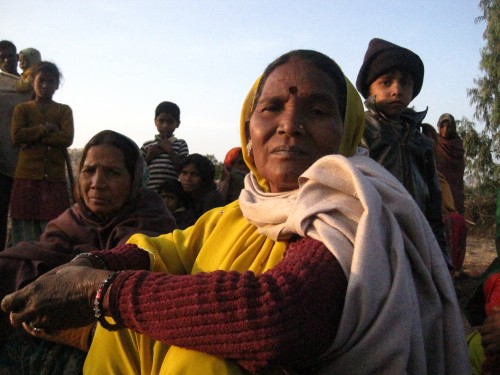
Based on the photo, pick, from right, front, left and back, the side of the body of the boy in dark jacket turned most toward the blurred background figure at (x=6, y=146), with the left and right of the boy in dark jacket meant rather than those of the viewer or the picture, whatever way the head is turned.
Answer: right

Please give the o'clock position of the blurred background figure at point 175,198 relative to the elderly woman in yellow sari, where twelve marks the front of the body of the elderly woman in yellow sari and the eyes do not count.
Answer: The blurred background figure is roughly at 4 o'clock from the elderly woman in yellow sari.

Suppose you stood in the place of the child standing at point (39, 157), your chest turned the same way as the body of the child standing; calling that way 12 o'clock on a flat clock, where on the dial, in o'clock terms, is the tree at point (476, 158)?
The tree is roughly at 8 o'clock from the child standing.

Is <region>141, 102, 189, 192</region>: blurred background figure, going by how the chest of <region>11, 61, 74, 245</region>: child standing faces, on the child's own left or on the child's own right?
on the child's own left

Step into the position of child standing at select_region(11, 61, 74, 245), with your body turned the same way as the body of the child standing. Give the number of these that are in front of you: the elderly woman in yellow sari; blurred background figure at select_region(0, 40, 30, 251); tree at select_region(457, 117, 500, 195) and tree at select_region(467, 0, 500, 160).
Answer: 1

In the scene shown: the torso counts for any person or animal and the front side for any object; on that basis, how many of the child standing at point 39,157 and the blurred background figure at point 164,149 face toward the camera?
2

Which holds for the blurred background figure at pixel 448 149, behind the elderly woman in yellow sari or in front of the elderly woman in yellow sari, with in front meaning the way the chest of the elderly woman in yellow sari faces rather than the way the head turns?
behind

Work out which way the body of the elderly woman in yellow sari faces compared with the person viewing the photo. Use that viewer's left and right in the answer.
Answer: facing the viewer and to the left of the viewer

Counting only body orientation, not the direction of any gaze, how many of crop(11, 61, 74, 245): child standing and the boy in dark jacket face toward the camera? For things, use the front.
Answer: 2

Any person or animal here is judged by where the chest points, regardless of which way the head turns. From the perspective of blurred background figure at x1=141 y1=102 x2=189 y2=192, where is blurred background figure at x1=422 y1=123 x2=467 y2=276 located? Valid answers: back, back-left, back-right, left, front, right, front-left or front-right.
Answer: left

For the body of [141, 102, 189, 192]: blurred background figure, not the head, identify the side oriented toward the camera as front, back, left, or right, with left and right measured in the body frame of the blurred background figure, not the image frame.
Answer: front

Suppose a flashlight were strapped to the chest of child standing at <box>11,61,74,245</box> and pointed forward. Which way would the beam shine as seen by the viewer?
toward the camera

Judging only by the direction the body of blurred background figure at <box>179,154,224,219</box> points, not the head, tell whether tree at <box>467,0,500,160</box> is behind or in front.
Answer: behind

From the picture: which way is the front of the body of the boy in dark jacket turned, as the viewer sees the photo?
toward the camera
